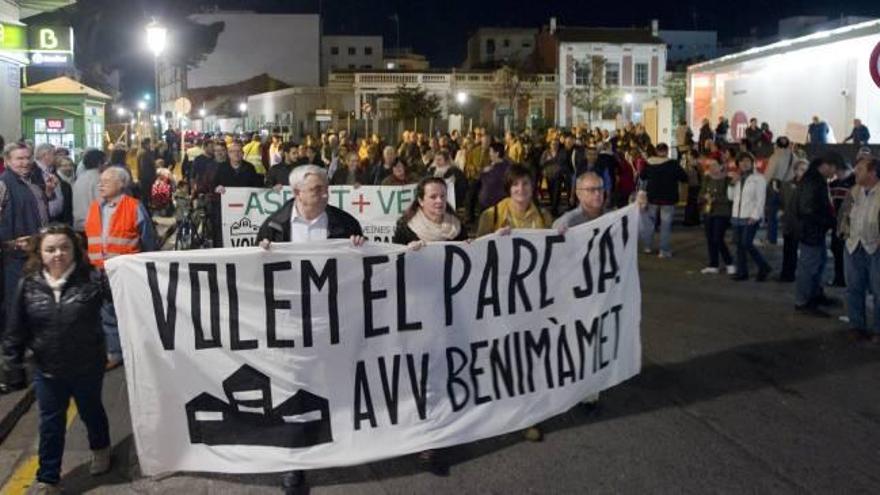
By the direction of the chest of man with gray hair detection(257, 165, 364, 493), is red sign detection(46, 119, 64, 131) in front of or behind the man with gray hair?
behind

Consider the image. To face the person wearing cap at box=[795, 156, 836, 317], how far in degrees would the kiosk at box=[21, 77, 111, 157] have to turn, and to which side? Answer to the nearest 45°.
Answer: approximately 45° to its left

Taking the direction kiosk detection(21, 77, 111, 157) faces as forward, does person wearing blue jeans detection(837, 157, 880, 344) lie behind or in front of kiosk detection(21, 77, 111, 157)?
in front

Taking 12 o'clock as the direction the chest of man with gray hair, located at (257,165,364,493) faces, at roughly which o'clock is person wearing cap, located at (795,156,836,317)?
The person wearing cap is roughly at 8 o'clock from the man with gray hair.

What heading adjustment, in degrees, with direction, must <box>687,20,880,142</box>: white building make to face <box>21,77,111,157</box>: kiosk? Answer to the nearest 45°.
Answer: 0° — it already faces it

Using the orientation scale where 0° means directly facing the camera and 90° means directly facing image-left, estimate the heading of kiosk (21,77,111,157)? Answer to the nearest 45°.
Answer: approximately 0°

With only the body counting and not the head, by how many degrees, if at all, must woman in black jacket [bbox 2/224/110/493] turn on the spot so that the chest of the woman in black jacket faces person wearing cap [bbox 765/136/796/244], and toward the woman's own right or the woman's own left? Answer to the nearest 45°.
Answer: approximately 135° to the woman's own left

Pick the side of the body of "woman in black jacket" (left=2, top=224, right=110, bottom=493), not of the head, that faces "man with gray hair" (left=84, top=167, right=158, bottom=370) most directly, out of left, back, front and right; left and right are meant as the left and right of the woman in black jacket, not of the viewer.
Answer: back
